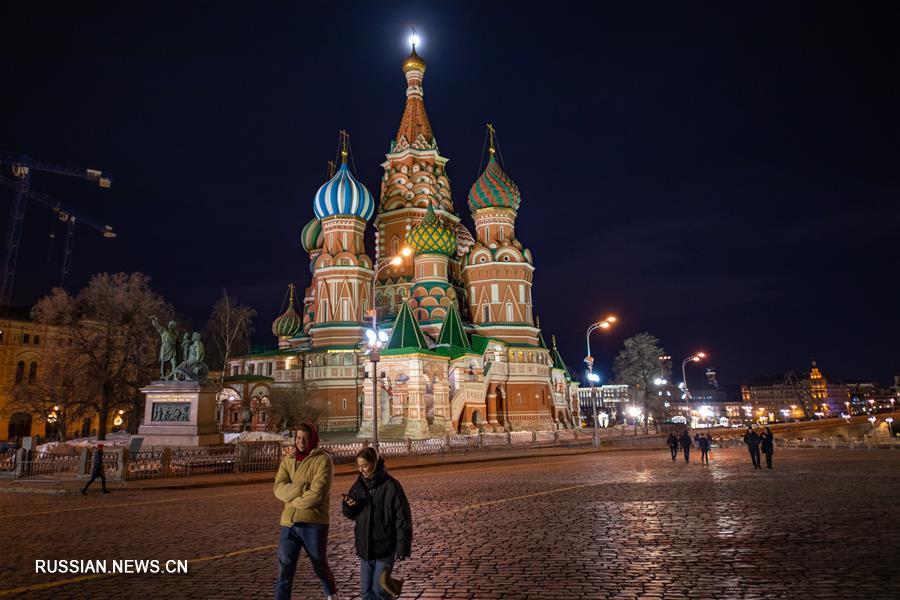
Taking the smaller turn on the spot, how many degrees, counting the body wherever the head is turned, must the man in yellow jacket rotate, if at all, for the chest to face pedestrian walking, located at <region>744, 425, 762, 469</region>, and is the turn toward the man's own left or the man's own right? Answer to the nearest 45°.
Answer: approximately 180°

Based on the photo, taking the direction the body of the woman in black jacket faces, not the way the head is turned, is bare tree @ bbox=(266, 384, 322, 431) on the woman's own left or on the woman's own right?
on the woman's own right

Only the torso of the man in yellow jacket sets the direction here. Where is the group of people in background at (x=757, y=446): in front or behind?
behind

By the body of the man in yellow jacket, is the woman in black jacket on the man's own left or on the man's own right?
on the man's own left

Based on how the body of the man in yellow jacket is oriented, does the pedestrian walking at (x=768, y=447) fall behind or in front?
behind

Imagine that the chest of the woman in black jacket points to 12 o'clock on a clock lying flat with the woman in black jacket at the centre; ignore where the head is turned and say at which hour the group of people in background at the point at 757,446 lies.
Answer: The group of people in background is roughly at 6 o'clock from the woman in black jacket.

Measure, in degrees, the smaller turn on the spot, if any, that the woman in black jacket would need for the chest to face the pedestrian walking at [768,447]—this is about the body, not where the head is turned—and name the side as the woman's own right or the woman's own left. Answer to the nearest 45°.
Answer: approximately 180°

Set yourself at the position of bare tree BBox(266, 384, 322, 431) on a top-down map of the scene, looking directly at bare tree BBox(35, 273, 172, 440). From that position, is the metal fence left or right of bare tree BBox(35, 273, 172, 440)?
left

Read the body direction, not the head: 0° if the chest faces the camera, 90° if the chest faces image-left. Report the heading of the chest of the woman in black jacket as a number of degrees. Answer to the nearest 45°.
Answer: approximately 45°
